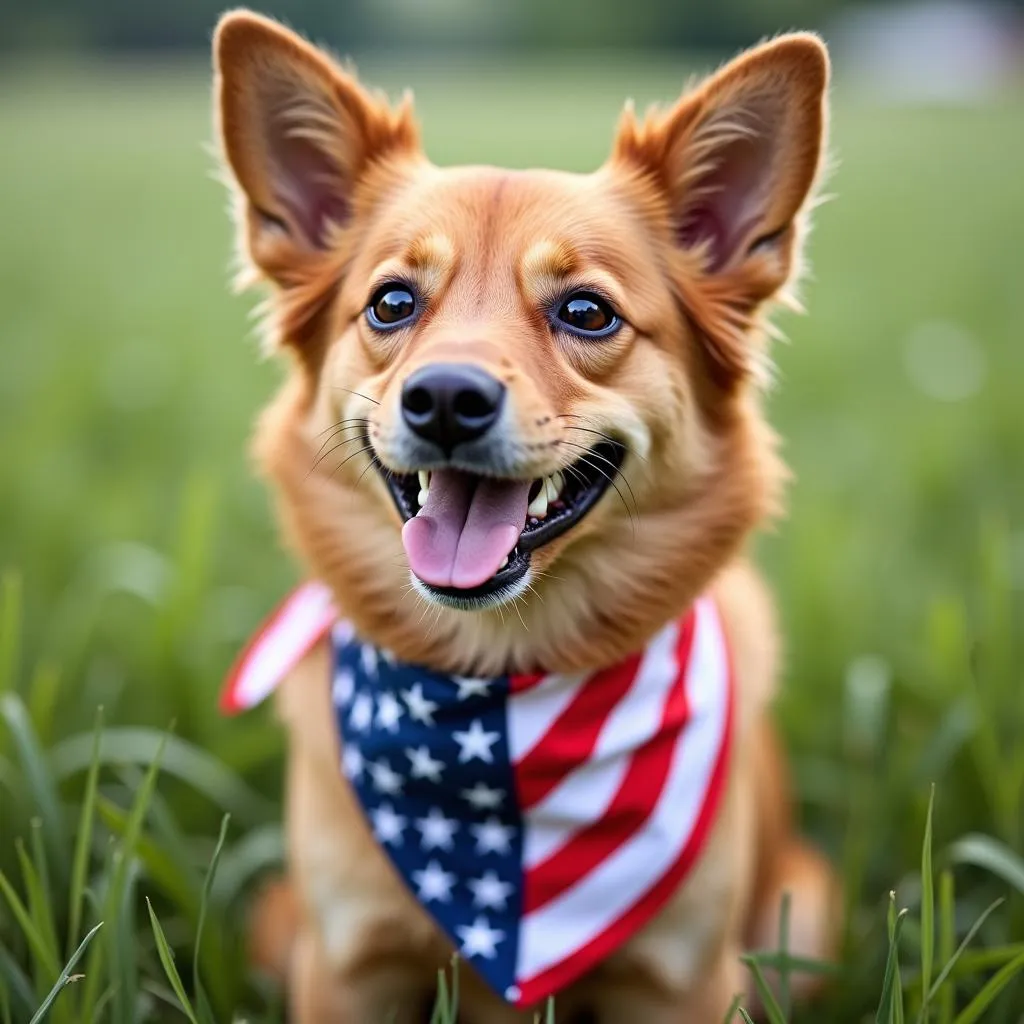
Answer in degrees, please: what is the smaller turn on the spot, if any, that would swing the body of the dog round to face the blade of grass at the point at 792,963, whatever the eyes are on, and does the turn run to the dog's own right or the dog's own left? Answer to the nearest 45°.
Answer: approximately 45° to the dog's own left

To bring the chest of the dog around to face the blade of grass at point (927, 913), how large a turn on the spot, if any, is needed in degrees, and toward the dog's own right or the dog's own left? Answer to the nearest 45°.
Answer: approximately 45° to the dog's own left

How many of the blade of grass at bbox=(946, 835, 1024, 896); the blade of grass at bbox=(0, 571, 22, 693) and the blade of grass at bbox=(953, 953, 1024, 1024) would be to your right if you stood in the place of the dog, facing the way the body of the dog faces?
1

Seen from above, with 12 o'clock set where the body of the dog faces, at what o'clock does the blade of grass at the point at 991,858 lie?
The blade of grass is roughly at 9 o'clock from the dog.

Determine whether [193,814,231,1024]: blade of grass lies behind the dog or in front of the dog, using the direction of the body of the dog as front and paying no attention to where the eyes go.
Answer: in front

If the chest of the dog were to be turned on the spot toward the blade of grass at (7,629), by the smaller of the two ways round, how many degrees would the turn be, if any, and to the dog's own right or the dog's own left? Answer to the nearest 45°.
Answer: approximately 90° to the dog's own right

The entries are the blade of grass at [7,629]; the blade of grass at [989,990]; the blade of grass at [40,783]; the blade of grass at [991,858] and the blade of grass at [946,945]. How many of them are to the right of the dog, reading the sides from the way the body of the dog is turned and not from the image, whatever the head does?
2

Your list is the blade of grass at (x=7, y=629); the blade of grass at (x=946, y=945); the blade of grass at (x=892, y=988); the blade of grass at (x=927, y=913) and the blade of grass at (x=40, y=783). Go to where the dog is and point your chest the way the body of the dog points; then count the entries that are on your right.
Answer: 2

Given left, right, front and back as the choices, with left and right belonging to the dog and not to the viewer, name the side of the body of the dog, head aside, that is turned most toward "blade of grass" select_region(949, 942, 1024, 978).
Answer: left

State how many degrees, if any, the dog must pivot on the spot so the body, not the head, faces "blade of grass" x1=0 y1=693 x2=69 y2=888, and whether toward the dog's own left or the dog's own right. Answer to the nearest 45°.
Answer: approximately 90° to the dog's own right

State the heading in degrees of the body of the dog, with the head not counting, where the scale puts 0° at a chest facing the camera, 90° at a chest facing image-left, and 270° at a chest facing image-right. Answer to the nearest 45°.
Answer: approximately 0°
